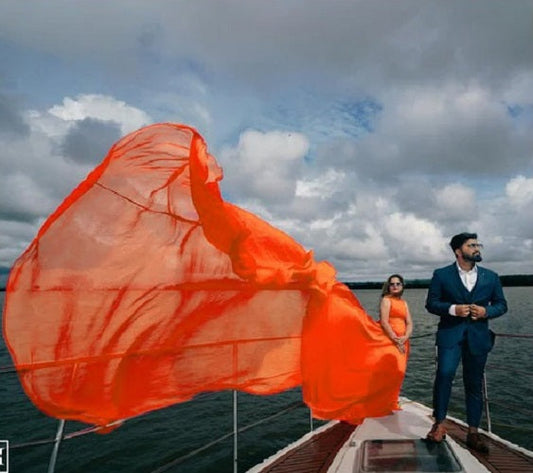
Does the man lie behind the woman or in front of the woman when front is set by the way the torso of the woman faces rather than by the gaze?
in front

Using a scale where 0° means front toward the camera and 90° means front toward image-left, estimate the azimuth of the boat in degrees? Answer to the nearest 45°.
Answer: approximately 180°

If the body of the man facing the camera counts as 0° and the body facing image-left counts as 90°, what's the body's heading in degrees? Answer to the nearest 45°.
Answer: approximately 0°

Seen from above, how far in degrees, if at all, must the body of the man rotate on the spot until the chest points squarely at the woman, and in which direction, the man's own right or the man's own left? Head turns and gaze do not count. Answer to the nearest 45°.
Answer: approximately 135° to the man's own right
